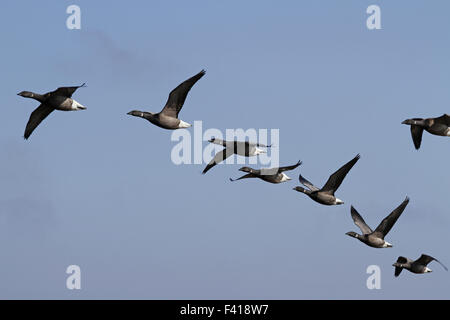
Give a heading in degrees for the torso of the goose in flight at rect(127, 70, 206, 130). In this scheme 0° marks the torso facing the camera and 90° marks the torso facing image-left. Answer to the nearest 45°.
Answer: approximately 90°
